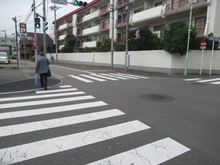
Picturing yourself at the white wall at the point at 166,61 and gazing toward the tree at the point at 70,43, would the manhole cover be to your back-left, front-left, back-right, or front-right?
back-left

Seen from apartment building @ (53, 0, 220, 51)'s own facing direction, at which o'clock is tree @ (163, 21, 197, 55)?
The tree is roughly at 10 o'clock from the apartment building.

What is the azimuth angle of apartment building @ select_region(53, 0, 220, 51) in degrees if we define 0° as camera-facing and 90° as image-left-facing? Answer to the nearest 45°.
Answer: approximately 45°

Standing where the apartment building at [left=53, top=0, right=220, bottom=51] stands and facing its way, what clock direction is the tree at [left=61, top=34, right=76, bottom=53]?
The tree is roughly at 3 o'clock from the apartment building.

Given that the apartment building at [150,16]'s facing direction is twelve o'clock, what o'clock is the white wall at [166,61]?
The white wall is roughly at 10 o'clock from the apartment building.
